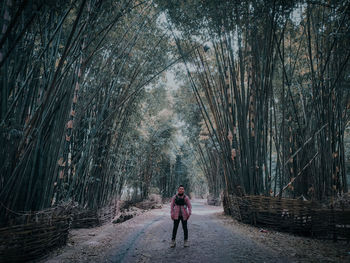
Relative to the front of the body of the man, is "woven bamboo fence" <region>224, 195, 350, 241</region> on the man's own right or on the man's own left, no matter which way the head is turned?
on the man's own left

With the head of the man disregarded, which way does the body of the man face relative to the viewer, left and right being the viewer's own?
facing the viewer

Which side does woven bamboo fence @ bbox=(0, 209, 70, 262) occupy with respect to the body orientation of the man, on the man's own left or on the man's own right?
on the man's own right
